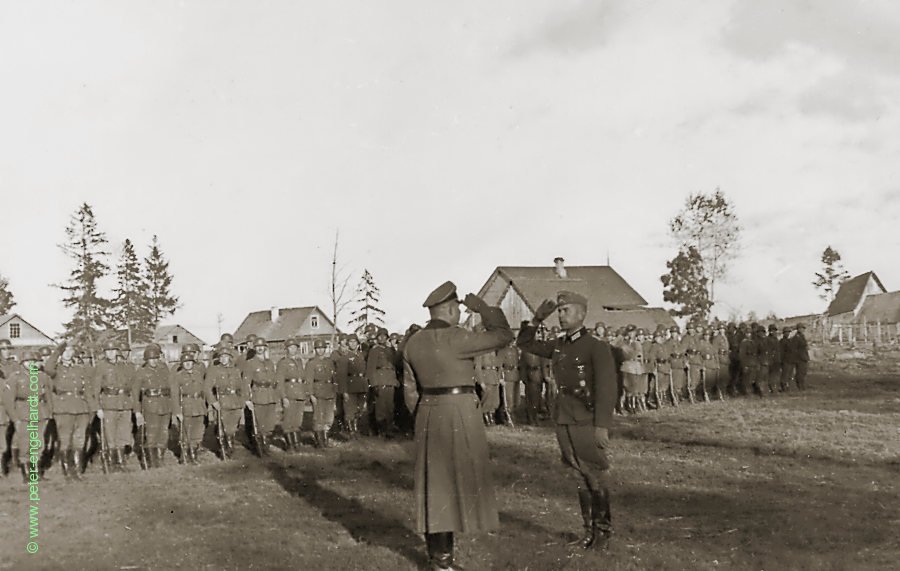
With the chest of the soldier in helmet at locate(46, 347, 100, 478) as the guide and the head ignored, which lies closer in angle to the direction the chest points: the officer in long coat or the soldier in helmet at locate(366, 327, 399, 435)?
the officer in long coat

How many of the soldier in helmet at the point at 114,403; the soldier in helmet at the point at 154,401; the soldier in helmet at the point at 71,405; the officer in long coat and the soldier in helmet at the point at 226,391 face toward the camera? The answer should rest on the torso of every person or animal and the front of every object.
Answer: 4

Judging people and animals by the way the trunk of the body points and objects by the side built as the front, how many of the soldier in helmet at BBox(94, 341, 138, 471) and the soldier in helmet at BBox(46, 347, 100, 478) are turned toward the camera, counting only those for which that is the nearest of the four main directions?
2

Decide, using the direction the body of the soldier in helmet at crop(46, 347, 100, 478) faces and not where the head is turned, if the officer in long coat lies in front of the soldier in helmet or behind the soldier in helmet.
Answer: in front

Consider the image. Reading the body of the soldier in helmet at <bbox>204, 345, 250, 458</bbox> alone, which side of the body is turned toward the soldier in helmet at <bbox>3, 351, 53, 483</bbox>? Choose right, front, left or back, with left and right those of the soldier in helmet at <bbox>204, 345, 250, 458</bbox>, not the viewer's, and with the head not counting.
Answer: right

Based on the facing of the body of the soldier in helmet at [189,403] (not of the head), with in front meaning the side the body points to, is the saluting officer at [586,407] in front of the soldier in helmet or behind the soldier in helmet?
in front

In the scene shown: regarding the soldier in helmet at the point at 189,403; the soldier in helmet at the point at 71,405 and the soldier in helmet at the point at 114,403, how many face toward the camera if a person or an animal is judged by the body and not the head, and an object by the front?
3

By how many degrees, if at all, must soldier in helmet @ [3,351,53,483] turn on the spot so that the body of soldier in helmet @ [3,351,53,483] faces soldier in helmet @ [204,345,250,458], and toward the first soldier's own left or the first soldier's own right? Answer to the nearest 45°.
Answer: approximately 90° to the first soldier's own left

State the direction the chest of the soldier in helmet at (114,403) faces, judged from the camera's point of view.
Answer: toward the camera

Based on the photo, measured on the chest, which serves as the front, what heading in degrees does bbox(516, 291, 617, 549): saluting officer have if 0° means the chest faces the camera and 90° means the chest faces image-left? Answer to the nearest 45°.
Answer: approximately 45°

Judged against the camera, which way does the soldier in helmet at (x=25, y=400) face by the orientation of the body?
toward the camera

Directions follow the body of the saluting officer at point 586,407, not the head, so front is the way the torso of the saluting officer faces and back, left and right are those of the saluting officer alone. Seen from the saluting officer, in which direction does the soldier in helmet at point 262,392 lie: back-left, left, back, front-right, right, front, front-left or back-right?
right

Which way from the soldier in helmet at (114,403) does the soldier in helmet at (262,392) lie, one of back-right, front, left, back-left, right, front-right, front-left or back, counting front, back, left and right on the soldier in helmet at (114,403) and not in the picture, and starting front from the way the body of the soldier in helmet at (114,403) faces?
left

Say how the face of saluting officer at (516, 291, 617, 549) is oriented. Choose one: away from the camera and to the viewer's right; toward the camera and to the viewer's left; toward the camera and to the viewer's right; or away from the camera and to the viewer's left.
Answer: toward the camera and to the viewer's left

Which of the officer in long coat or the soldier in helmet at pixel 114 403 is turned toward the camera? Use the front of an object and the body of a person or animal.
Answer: the soldier in helmet

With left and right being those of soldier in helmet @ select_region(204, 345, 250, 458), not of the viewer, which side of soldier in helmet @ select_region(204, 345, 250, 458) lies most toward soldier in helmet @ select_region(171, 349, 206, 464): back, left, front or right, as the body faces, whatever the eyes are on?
right

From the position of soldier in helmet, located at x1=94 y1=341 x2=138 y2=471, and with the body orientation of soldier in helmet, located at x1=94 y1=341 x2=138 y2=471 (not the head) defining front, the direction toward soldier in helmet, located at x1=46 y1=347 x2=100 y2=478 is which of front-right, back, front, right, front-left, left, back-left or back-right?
right

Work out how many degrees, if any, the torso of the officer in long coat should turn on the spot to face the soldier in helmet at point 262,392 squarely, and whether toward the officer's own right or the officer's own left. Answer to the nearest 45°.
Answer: approximately 90° to the officer's own left

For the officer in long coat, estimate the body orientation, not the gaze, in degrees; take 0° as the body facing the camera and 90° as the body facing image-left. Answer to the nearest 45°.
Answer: approximately 225°
